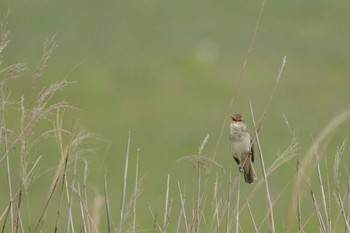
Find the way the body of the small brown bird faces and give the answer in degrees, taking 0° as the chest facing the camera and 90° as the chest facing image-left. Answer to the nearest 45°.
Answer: approximately 45°
